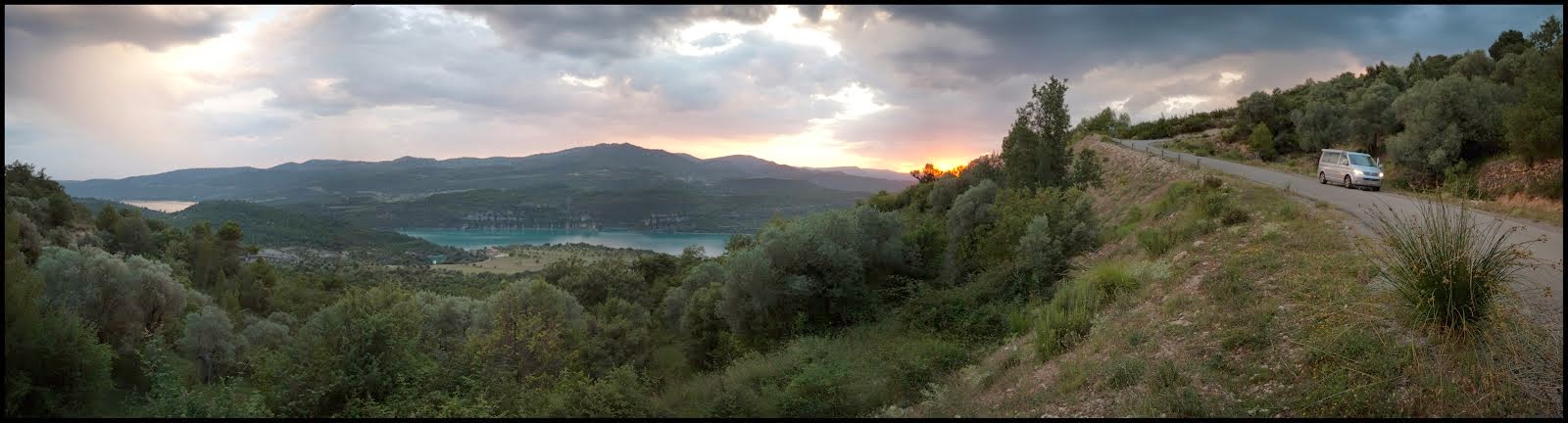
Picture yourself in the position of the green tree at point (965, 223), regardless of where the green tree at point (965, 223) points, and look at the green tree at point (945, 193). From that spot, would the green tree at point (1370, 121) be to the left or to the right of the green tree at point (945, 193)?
right

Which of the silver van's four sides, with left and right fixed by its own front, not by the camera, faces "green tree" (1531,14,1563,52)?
left

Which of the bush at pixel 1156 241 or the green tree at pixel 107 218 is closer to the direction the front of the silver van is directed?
the bush

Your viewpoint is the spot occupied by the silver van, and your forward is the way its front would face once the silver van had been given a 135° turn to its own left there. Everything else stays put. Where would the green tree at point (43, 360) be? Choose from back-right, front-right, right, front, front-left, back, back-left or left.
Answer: back-left

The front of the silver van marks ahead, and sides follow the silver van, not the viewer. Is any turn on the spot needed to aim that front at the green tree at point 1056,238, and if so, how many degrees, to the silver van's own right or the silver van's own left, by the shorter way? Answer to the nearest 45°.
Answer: approximately 90° to the silver van's own right

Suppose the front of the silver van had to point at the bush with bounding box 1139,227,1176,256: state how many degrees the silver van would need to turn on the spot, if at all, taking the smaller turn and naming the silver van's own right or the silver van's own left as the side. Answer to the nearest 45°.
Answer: approximately 45° to the silver van's own right

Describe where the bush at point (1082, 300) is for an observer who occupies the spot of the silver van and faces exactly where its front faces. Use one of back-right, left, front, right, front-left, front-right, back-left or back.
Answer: front-right

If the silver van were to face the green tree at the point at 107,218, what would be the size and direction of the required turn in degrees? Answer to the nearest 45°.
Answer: approximately 135° to its right

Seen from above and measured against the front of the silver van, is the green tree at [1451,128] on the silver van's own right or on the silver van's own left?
on the silver van's own left

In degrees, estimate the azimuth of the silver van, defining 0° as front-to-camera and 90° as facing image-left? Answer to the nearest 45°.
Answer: approximately 315°

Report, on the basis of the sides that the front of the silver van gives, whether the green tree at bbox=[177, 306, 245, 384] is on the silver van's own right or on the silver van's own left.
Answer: on the silver van's own right
